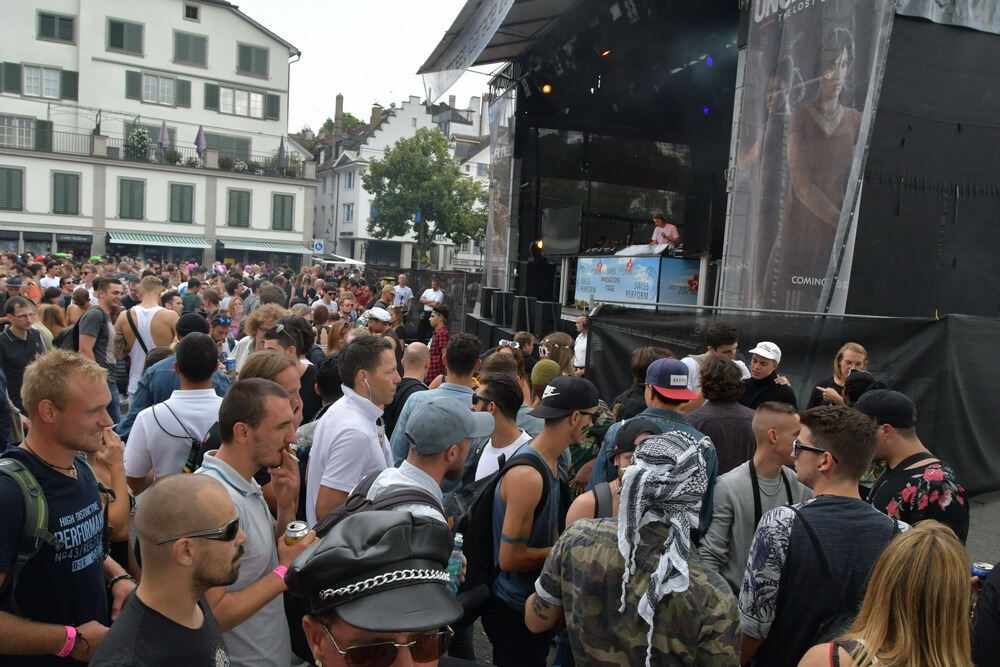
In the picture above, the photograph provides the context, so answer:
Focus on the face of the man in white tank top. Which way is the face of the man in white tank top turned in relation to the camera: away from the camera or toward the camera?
away from the camera

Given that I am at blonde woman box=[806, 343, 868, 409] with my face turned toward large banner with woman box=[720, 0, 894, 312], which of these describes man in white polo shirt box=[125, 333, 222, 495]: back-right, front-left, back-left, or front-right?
back-left

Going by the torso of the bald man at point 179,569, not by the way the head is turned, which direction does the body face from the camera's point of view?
to the viewer's right

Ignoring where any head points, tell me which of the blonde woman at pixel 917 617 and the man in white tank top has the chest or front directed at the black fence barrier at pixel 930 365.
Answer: the blonde woman

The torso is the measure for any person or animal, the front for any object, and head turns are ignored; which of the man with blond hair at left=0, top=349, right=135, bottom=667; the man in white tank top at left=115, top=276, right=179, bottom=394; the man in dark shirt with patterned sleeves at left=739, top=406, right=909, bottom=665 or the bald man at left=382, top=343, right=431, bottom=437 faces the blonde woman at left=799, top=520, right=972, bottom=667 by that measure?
the man with blond hair

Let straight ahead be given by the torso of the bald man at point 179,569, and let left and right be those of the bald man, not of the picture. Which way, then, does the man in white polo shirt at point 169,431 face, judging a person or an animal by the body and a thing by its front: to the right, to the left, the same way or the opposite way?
to the left

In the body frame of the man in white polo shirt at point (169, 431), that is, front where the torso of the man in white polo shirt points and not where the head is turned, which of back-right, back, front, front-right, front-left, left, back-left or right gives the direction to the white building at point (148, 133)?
front

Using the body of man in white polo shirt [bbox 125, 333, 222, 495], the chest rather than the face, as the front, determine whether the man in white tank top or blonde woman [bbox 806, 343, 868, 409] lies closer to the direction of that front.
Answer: the man in white tank top

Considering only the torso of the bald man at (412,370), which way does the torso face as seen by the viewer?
away from the camera

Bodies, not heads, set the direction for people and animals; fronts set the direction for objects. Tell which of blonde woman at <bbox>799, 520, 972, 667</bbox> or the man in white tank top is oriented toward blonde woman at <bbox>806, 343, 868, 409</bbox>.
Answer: blonde woman at <bbox>799, 520, 972, 667</bbox>

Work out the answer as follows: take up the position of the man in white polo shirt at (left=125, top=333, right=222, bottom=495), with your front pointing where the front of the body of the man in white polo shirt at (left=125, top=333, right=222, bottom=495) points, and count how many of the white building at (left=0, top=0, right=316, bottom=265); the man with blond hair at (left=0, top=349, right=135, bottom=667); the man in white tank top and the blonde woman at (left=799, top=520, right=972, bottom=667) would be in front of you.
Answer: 2

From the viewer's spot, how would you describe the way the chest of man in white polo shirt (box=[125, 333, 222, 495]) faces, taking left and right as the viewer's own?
facing away from the viewer
